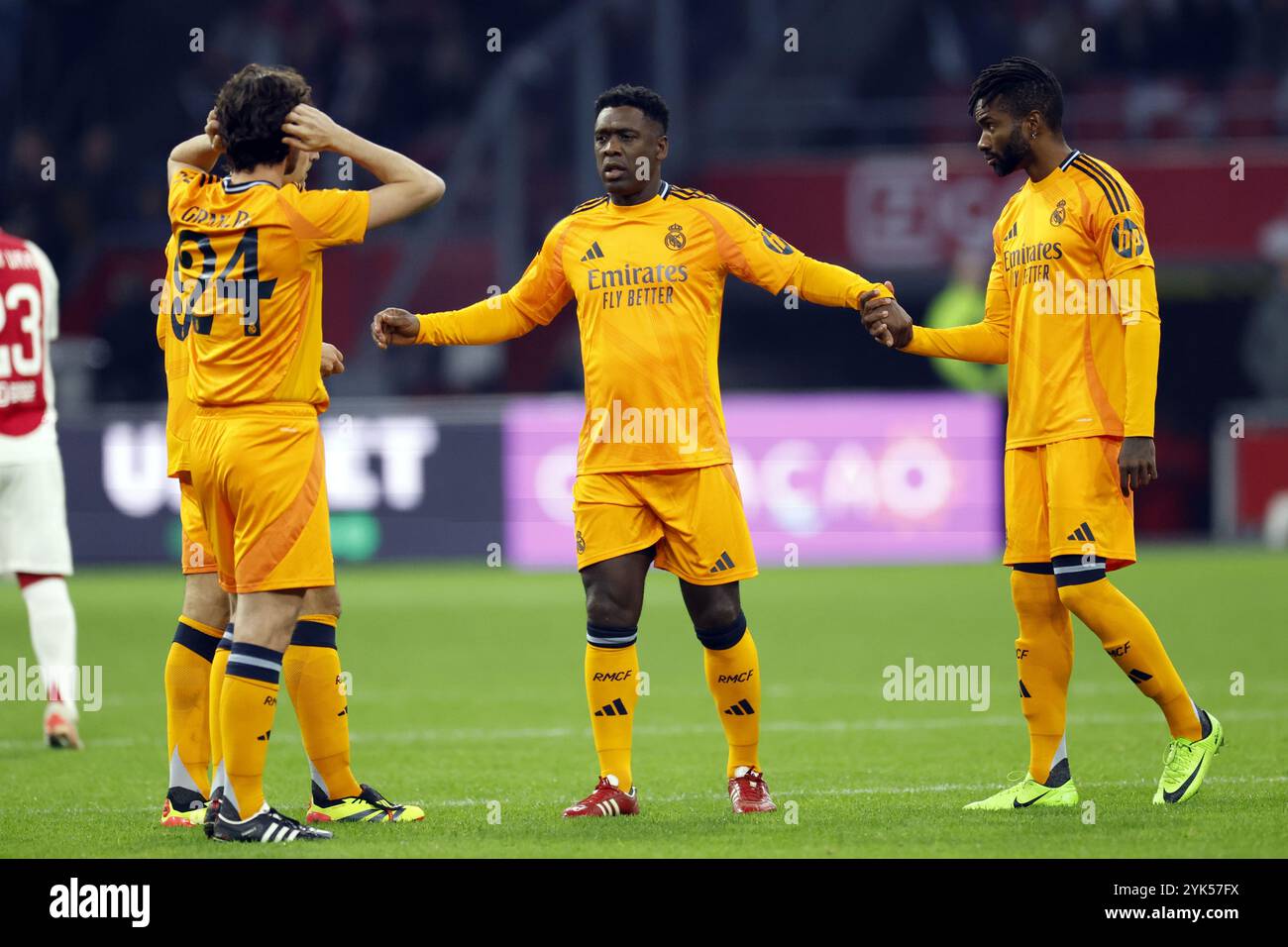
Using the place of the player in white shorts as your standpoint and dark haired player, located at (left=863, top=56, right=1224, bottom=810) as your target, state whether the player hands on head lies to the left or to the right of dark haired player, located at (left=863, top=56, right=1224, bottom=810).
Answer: right

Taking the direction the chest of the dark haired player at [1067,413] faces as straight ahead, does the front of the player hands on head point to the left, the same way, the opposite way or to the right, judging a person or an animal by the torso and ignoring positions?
the opposite way

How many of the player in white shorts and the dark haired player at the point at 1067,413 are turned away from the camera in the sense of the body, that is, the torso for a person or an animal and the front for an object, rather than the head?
1

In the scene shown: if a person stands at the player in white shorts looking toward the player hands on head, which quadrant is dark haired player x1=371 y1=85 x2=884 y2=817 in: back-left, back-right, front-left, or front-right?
front-left

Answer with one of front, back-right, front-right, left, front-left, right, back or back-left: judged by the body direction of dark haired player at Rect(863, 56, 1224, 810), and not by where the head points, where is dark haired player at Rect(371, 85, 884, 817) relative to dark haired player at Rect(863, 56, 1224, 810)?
front-right

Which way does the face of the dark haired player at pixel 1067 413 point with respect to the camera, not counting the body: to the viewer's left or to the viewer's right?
to the viewer's left

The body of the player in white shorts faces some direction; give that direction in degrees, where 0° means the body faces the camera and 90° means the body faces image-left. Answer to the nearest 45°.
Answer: approximately 180°

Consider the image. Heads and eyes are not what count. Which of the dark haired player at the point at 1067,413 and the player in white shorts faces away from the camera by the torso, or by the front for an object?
the player in white shorts

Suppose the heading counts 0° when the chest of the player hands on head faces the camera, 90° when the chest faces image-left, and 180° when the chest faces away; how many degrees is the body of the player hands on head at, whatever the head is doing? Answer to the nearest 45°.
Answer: approximately 225°

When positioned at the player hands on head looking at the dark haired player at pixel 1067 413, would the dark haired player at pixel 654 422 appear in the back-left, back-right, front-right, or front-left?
front-left

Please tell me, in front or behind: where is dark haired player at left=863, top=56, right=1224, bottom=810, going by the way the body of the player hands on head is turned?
in front

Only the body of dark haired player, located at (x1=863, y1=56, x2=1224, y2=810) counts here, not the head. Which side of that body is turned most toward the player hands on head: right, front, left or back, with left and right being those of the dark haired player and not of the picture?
front

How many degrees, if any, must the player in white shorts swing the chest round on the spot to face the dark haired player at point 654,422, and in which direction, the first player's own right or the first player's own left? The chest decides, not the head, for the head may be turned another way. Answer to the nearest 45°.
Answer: approximately 135° to the first player's own right

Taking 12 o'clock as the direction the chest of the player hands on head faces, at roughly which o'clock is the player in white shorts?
The player in white shorts is roughly at 10 o'clock from the player hands on head.

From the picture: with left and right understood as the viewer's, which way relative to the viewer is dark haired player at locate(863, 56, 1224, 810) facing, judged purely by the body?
facing the viewer and to the left of the viewer
